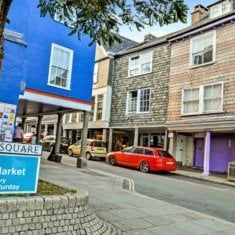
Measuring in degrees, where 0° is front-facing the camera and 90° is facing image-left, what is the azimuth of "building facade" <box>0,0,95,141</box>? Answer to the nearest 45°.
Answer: approximately 315°

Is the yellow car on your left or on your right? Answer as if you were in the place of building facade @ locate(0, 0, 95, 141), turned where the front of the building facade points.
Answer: on your left

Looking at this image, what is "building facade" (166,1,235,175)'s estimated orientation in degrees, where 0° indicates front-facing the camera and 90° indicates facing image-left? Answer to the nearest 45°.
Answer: approximately 45°

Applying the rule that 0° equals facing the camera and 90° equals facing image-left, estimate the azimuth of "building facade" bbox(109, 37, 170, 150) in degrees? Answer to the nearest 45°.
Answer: approximately 45°

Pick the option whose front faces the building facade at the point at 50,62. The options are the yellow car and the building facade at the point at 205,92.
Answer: the building facade at the point at 205,92
